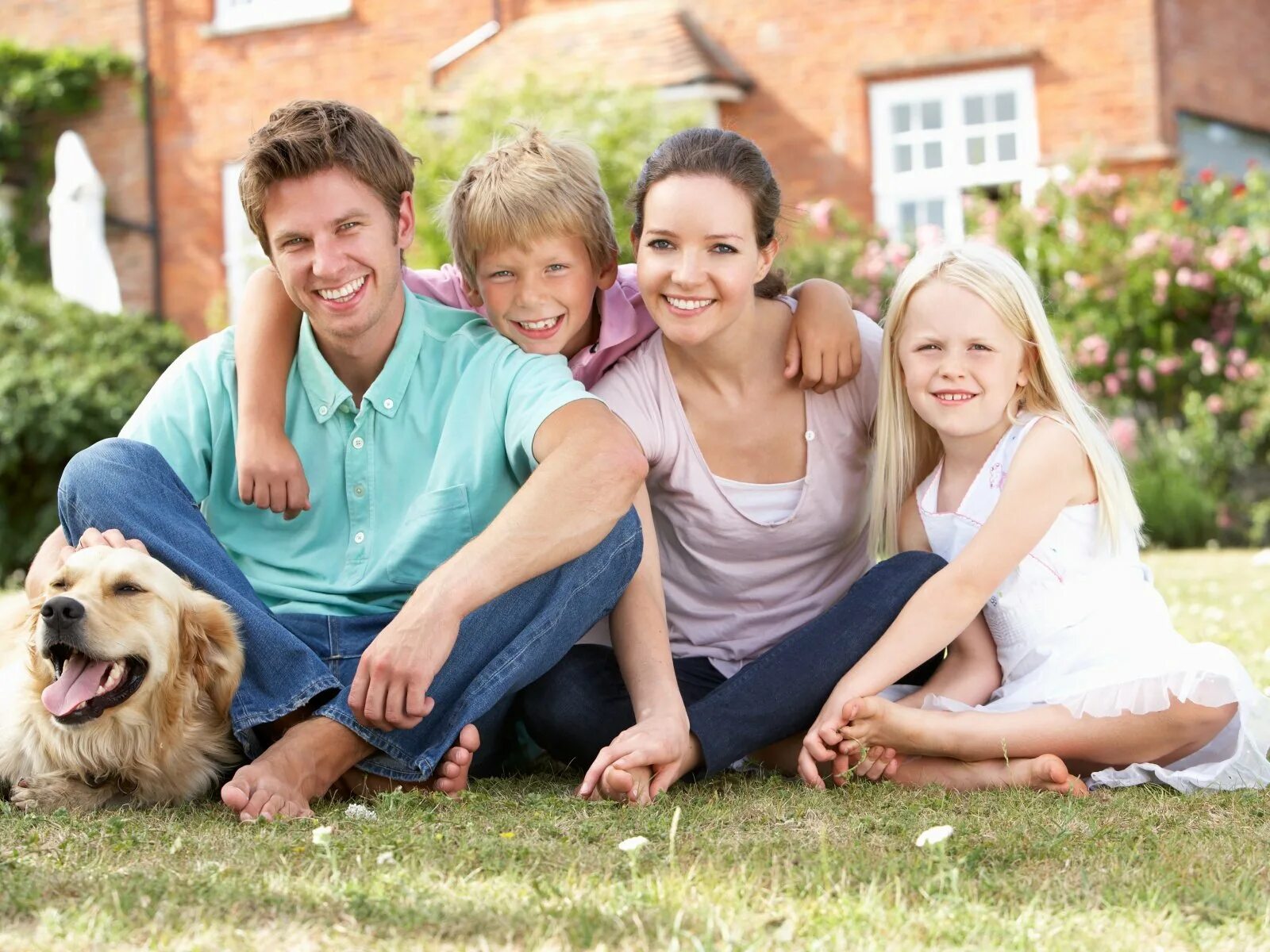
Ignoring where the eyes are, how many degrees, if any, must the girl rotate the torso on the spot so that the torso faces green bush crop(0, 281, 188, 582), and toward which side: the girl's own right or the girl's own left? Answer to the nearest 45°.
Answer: approximately 90° to the girl's own right

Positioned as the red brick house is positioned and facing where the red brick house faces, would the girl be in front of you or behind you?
in front

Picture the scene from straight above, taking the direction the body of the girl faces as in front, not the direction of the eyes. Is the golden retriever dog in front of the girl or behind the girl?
in front

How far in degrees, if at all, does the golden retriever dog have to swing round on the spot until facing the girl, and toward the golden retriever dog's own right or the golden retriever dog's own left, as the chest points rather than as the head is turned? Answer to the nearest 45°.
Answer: approximately 135° to the golden retriever dog's own left

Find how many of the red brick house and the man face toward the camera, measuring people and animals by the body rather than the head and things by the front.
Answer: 2

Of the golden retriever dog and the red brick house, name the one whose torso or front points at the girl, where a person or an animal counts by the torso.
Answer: the red brick house

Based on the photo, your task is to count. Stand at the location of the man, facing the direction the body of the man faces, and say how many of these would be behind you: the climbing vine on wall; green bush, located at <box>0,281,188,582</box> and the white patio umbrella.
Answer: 3

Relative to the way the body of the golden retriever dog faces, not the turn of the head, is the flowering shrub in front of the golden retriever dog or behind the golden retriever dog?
behind

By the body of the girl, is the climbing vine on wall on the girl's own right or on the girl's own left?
on the girl's own right

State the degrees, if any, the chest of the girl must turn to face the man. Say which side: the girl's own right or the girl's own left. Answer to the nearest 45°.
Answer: approximately 45° to the girl's own right

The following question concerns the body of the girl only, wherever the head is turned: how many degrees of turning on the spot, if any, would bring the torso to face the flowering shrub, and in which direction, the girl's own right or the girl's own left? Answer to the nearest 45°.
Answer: approximately 135° to the girl's own right
